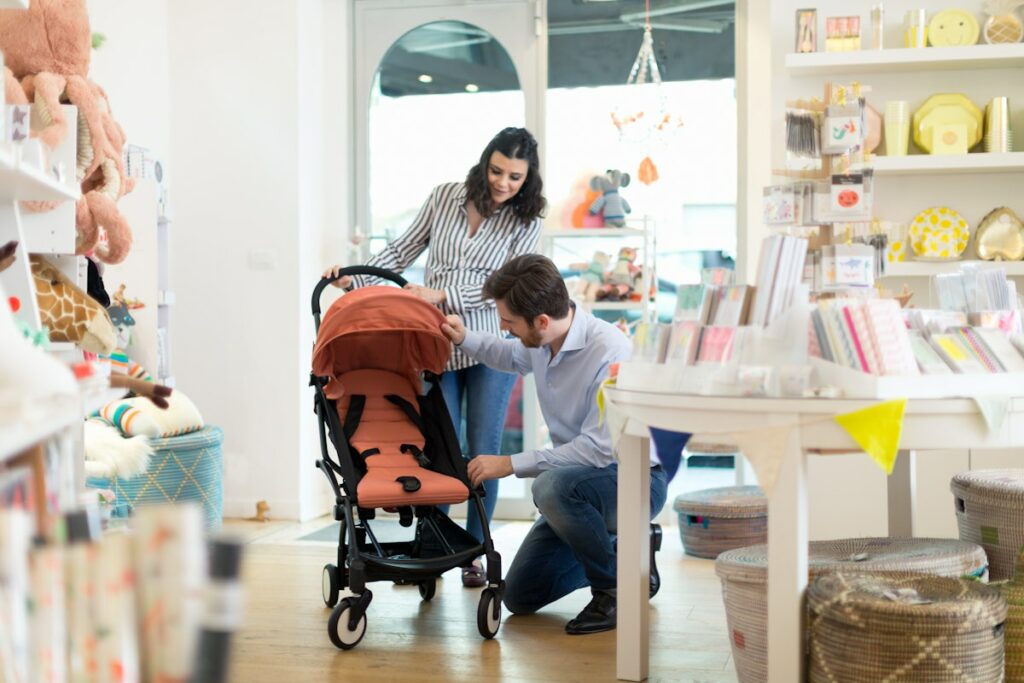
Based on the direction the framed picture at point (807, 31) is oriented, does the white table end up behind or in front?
in front

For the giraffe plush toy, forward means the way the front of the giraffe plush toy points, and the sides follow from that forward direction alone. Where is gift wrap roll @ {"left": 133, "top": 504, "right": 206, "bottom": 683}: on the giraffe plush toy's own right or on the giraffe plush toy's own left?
on the giraffe plush toy's own right

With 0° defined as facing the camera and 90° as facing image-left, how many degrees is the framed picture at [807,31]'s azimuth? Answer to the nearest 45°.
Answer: approximately 0°

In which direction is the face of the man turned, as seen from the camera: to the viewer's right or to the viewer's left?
to the viewer's left

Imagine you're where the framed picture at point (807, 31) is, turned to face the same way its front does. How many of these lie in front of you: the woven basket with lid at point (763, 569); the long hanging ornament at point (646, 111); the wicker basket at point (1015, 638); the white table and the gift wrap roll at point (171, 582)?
4

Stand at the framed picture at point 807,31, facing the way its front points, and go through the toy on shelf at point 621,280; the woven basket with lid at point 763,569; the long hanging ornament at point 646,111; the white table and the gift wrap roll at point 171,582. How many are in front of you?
3

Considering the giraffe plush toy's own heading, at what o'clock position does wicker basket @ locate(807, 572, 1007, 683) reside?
The wicker basket is roughly at 1 o'clock from the giraffe plush toy.

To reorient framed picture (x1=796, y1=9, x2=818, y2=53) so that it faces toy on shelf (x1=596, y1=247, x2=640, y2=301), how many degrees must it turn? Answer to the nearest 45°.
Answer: approximately 135° to its right

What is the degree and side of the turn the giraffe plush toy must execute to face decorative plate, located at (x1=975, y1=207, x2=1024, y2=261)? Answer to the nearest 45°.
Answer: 0° — it already faces it

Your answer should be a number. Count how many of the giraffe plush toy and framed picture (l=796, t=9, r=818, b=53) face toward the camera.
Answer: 1

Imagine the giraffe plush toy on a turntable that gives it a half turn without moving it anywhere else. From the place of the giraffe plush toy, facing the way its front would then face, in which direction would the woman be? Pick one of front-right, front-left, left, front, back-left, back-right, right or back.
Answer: back-right

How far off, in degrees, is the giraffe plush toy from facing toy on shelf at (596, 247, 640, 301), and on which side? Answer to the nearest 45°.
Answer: approximately 45° to its left

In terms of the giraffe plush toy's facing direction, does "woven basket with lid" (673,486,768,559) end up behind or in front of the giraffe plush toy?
in front

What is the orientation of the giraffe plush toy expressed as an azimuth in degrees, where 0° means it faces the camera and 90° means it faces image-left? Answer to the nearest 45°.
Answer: approximately 270°

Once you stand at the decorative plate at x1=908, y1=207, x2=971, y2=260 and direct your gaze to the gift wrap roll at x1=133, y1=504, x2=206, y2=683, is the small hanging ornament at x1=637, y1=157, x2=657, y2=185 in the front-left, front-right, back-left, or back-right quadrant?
back-right
